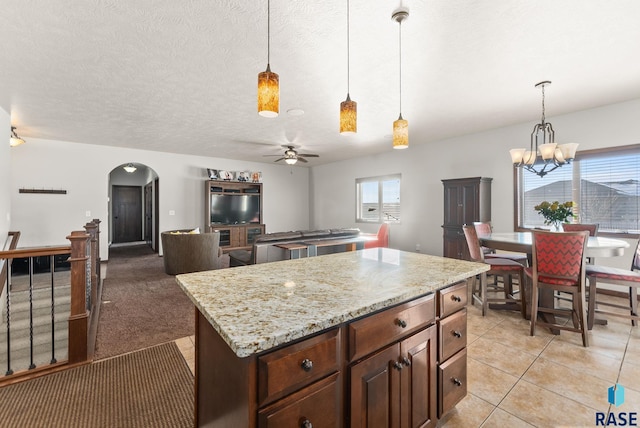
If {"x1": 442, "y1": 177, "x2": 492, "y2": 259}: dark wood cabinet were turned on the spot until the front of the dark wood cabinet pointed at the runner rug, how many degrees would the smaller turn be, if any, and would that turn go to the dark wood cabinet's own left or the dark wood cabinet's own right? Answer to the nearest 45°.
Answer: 0° — it already faces it

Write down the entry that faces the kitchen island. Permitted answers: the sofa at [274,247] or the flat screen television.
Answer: the flat screen television

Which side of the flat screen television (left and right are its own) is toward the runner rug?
front

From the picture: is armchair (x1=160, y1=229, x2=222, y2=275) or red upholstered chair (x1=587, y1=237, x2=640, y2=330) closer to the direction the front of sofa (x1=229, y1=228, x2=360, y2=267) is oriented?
the armchair

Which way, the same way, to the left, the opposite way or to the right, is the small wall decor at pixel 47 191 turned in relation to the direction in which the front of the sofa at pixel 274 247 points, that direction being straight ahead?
the opposite way

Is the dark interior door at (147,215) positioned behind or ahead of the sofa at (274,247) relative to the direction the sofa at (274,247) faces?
ahead

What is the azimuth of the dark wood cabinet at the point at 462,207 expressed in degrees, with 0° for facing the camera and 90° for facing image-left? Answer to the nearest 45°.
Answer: approximately 45°

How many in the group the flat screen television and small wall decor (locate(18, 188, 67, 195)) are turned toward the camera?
2

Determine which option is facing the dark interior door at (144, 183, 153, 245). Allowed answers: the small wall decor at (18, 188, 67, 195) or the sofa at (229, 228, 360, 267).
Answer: the sofa

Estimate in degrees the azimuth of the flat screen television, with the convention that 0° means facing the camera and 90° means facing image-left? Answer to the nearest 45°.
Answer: approximately 0°

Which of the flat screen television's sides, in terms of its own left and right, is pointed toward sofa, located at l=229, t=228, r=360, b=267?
front

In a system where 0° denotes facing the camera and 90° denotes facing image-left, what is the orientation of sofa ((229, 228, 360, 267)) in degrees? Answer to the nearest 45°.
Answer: approximately 135°

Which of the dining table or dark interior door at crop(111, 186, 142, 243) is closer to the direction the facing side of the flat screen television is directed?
the dining table
